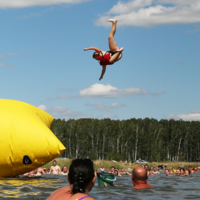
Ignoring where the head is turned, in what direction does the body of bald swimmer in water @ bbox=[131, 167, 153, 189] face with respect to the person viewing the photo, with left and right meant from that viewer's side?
facing away from the viewer

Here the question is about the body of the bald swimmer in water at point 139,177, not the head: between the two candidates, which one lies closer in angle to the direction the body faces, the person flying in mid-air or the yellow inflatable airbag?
the person flying in mid-air

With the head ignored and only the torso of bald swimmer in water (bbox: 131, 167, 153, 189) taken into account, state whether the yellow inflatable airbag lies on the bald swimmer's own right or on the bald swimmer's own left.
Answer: on the bald swimmer's own left

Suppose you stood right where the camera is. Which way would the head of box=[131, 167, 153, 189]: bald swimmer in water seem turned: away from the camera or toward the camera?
away from the camera
